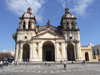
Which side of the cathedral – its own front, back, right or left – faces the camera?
front
